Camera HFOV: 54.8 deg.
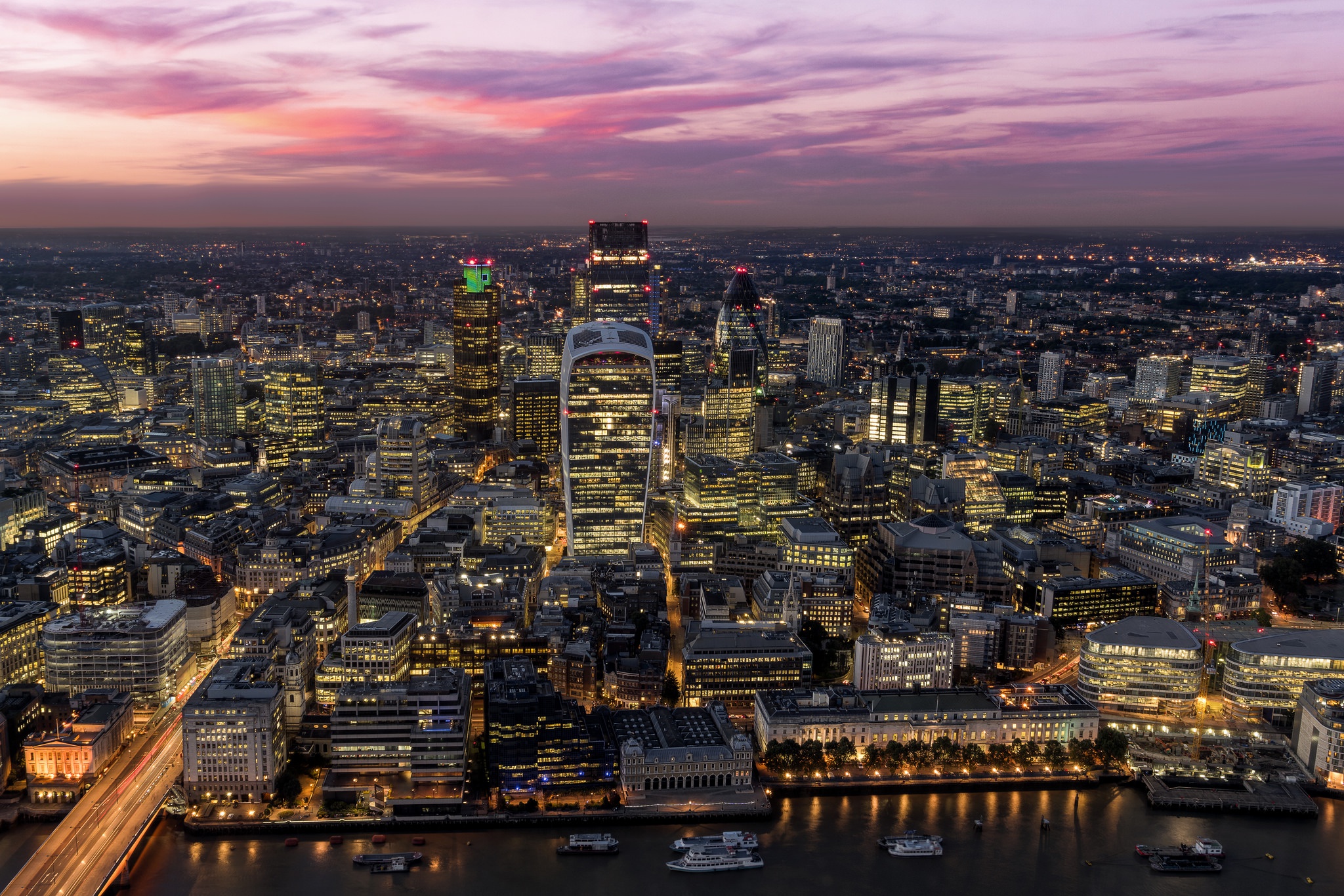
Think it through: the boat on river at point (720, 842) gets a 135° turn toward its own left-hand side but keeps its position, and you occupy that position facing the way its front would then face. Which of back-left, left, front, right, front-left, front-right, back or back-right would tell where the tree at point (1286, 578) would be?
left

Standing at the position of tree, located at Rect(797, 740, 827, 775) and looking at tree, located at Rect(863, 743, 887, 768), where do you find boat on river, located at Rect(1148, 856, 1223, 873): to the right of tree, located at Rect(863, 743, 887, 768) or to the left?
right

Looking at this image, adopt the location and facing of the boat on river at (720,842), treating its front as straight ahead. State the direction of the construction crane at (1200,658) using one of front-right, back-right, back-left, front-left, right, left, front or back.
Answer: back-right

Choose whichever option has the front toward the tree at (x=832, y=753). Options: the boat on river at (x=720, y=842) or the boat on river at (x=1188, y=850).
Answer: the boat on river at (x=1188, y=850)

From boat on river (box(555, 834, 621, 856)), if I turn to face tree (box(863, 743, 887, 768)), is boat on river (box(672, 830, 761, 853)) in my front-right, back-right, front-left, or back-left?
front-right

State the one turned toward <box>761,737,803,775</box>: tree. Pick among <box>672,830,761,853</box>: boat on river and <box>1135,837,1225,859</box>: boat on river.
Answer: <box>1135,837,1225,859</box>: boat on river

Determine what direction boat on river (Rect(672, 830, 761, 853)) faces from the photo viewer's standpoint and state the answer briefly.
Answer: facing to the left of the viewer

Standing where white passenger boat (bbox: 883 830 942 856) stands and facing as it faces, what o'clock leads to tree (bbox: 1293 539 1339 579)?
The tree is roughly at 4 o'clock from the white passenger boat.

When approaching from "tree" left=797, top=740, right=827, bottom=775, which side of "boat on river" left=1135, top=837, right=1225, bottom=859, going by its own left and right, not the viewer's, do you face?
front

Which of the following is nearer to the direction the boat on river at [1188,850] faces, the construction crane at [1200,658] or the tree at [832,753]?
the tree

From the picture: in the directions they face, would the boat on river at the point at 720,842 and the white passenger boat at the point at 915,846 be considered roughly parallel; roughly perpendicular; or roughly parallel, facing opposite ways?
roughly parallel

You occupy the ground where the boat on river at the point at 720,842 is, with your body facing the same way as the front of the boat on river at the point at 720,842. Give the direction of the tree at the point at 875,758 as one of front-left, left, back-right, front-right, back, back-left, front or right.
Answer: back-right

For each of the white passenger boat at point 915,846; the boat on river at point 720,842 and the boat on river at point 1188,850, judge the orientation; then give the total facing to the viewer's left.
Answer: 3

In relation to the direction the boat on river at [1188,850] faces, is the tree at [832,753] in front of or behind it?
in front

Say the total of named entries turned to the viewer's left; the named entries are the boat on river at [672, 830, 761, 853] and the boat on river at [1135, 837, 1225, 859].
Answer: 2

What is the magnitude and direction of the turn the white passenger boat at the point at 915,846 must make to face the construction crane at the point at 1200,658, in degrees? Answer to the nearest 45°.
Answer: approximately 135° to its right

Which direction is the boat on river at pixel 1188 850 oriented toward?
to the viewer's left

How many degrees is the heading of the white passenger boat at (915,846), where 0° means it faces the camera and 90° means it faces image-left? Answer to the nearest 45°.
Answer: approximately 90°
